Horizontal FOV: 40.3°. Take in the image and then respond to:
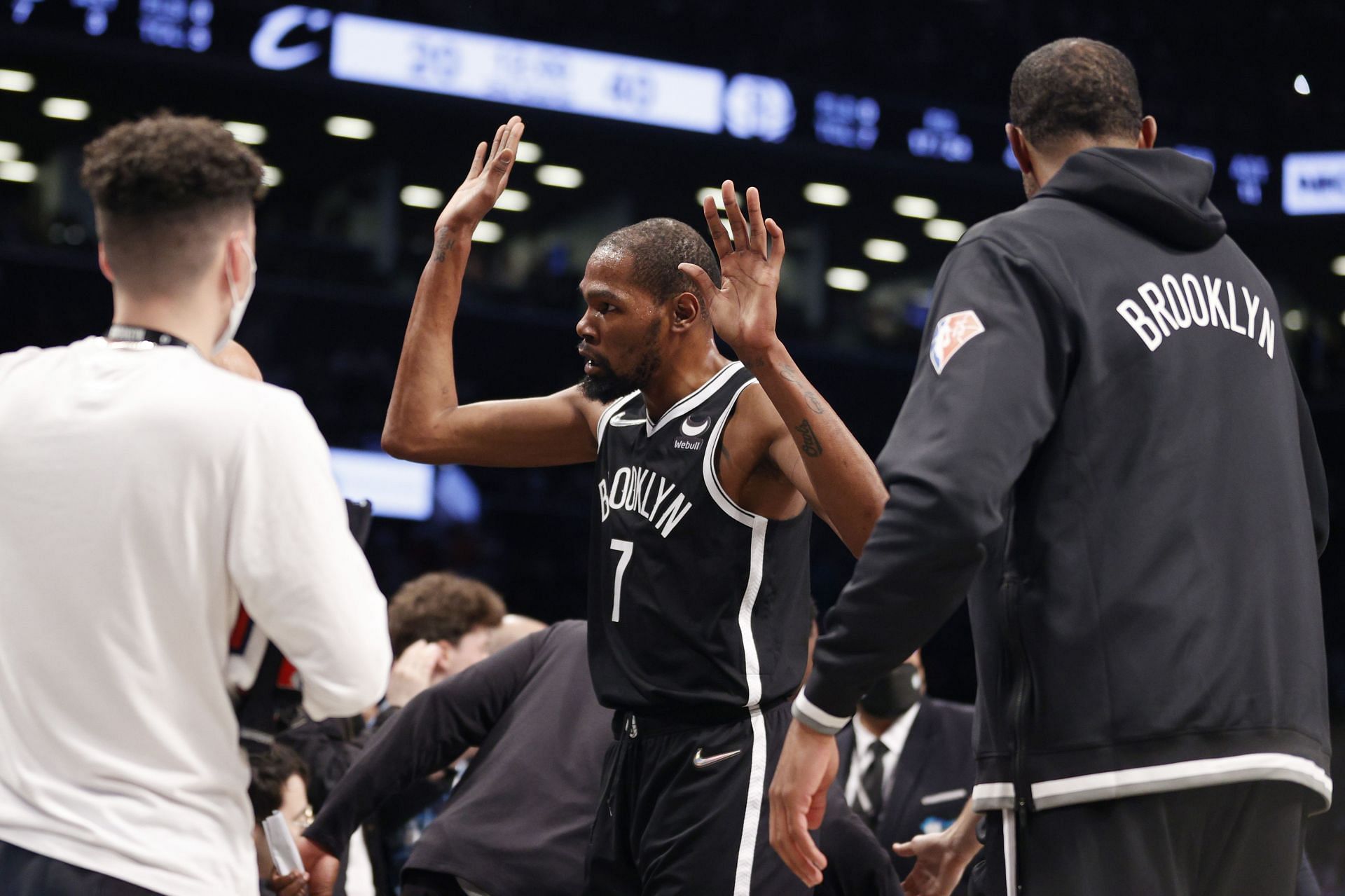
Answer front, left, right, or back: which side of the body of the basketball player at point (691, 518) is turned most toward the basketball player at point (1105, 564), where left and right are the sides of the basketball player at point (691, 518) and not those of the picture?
left

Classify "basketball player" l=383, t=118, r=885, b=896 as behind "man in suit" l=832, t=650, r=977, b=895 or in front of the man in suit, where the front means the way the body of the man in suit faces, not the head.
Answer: in front

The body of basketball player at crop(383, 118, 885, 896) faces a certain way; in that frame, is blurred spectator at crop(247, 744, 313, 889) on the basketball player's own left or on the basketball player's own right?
on the basketball player's own right

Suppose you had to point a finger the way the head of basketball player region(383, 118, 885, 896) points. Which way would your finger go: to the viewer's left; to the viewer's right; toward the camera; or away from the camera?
to the viewer's left

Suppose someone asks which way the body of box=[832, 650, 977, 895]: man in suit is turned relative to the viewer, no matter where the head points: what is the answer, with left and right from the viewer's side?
facing the viewer and to the left of the viewer

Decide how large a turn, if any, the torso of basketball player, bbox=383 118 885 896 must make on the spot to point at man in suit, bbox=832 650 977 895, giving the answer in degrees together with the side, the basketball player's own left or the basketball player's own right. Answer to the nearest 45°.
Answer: approximately 135° to the basketball player's own right

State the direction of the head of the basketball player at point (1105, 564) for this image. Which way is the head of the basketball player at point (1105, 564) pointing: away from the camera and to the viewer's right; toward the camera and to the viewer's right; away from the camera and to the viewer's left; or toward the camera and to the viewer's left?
away from the camera and to the viewer's left
